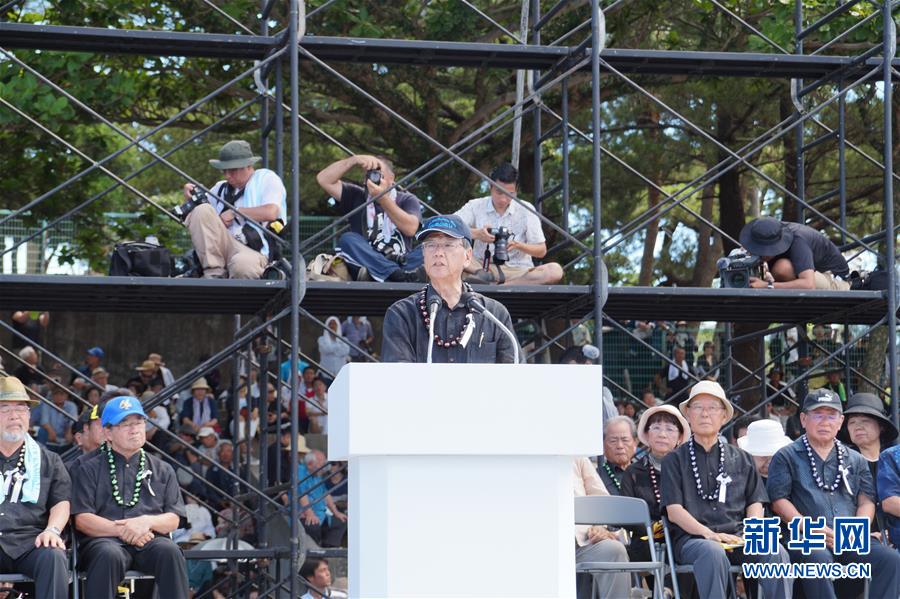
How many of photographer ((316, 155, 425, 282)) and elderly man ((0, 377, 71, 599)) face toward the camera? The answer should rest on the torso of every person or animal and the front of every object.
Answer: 2

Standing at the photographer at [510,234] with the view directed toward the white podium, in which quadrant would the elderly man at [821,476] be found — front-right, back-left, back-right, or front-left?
front-left

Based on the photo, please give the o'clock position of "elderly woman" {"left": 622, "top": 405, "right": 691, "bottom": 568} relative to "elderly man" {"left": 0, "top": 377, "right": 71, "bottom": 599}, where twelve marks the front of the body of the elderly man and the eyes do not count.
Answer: The elderly woman is roughly at 9 o'clock from the elderly man.

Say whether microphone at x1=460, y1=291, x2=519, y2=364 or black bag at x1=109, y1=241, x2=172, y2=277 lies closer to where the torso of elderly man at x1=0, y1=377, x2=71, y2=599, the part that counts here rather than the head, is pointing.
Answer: the microphone

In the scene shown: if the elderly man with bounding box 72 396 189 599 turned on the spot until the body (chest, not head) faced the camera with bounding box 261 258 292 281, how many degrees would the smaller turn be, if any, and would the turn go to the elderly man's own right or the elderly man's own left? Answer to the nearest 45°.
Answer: approximately 135° to the elderly man's own left

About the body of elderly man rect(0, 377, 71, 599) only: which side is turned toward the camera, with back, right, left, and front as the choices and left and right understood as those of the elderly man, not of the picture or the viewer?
front

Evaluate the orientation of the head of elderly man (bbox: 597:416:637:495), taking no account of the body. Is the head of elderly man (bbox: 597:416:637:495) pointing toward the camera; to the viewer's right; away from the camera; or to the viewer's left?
toward the camera

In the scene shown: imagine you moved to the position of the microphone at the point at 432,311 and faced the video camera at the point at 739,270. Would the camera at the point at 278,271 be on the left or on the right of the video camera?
left

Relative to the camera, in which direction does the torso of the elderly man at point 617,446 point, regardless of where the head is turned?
toward the camera

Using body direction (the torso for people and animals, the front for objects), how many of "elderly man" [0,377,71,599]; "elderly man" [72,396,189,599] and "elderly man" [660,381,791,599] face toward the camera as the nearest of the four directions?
3

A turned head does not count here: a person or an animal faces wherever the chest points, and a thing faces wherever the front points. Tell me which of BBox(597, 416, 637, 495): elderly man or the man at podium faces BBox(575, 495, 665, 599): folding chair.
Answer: the elderly man

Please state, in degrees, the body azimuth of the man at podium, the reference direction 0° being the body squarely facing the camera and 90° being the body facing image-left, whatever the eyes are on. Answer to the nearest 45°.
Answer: approximately 0°

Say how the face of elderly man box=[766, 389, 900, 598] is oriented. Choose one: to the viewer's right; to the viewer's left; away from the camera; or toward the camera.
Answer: toward the camera

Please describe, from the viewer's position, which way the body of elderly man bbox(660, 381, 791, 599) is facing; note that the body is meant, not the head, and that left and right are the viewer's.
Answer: facing the viewer

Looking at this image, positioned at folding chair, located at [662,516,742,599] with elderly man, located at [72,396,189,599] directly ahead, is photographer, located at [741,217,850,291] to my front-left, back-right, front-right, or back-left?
back-right

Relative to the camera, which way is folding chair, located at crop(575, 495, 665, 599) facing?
toward the camera
